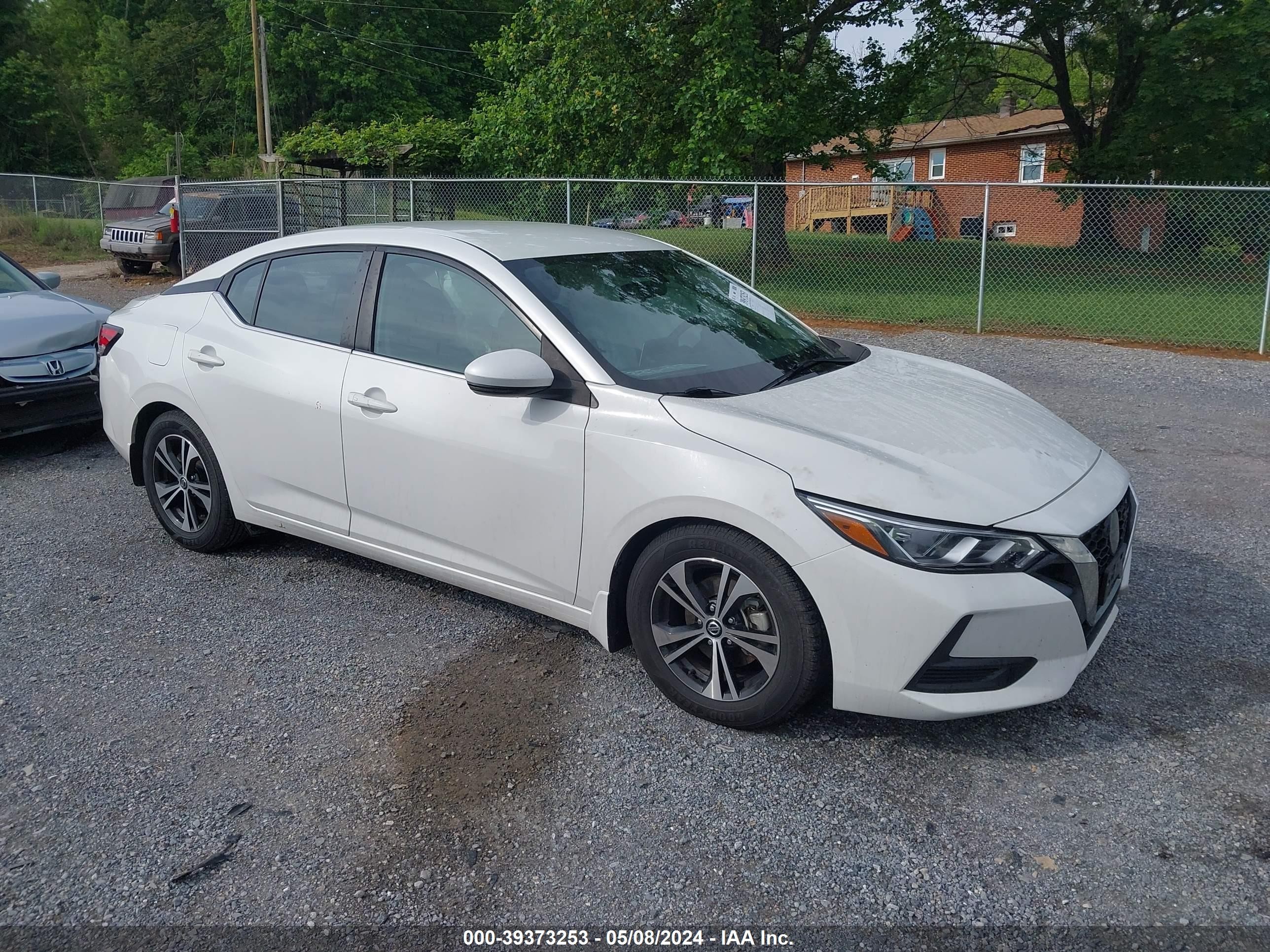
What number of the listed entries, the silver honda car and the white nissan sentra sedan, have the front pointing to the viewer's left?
0

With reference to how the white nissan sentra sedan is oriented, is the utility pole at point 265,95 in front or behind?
behind

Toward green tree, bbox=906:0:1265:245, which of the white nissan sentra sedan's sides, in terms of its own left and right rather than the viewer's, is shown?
left

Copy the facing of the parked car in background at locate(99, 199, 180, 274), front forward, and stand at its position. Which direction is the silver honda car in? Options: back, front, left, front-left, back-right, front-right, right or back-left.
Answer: front-left

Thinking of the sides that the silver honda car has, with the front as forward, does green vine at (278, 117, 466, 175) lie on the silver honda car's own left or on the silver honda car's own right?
on the silver honda car's own left

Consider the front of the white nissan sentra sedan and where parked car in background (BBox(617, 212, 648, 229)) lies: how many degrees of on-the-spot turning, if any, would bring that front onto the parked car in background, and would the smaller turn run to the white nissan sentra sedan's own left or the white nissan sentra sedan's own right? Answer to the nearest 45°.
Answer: approximately 135° to the white nissan sentra sedan's own left

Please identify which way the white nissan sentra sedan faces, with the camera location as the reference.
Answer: facing the viewer and to the right of the viewer

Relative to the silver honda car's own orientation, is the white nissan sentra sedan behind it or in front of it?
in front

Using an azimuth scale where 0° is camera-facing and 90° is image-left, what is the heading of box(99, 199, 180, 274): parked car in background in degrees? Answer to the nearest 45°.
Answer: approximately 45°

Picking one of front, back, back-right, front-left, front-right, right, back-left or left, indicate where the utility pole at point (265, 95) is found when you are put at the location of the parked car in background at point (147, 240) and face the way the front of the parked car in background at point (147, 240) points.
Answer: back-right
